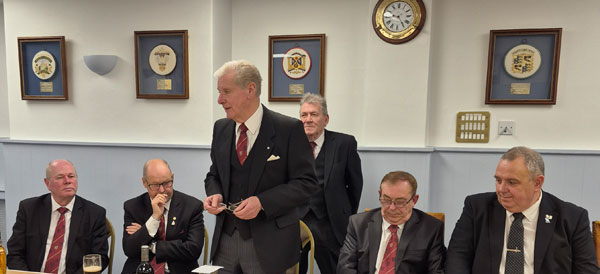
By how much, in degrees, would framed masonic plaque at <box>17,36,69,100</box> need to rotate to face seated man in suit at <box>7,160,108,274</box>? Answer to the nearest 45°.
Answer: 0° — it already faces them

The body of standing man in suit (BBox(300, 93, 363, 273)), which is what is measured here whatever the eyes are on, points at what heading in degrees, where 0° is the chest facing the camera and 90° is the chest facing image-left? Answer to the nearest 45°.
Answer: approximately 45°

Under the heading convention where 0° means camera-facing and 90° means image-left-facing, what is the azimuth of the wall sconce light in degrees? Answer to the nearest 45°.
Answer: approximately 0°

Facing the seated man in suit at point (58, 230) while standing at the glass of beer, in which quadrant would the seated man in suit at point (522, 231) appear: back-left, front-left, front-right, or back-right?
back-right

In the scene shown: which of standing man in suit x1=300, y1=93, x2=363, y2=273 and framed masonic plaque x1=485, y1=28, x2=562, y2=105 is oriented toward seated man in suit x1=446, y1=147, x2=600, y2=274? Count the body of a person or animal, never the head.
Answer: the framed masonic plaque

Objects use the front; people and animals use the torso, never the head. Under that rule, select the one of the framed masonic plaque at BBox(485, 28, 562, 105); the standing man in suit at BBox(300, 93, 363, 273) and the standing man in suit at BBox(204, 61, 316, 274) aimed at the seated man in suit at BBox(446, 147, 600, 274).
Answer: the framed masonic plaque

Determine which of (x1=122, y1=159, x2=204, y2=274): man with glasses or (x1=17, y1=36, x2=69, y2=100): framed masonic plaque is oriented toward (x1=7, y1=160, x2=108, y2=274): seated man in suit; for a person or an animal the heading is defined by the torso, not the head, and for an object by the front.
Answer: the framed masonic plaque
